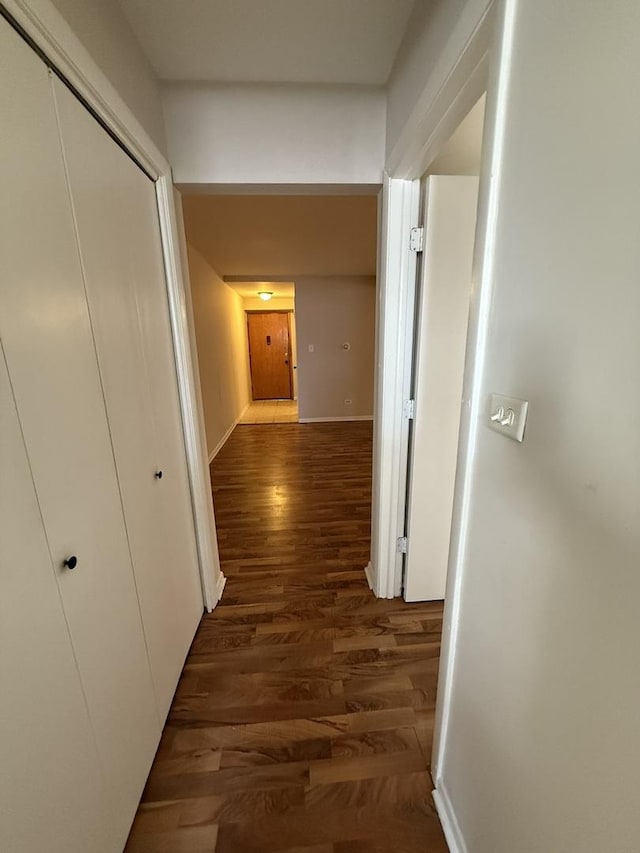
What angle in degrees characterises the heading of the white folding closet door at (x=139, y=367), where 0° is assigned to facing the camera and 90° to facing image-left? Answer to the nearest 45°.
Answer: approximately 270°

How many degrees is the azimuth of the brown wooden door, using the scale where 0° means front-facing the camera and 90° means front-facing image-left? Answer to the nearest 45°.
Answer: approximately 0°

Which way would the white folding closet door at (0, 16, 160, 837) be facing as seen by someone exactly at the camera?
facing to the right of the viewer

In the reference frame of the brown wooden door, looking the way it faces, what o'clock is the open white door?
The open white door is roughly at 12 o'clock from the brown wooden door.

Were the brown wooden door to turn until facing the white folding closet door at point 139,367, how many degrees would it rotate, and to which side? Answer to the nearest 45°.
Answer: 0° — it already faces it

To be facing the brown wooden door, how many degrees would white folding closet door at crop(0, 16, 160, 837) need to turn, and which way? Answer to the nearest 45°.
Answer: approximately 45° to its left

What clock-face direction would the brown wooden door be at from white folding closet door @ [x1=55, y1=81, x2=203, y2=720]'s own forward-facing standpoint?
The brown wooden door is roughly at 10 o'clock from the white folding closet door.

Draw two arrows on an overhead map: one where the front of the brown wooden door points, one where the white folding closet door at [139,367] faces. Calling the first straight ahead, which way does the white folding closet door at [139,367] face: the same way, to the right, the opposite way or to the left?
to the left

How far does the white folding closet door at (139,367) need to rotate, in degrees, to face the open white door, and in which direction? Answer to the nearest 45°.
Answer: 0° — it already faces it
